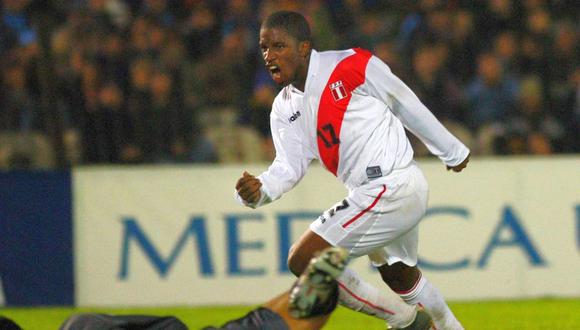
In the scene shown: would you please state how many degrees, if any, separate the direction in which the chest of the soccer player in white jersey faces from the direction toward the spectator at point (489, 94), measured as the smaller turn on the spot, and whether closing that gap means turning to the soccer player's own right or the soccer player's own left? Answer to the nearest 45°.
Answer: approximately 135° to the soccer player's own right

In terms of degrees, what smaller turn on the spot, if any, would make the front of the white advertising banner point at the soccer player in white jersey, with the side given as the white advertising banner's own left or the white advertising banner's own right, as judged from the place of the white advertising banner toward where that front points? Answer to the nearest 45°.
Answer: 0° — it already faces them

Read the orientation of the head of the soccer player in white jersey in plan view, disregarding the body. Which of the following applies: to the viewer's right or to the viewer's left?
to the viewer's left

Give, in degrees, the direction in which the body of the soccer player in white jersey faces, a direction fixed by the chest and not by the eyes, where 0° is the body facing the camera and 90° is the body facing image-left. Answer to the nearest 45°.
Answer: approximately 45°

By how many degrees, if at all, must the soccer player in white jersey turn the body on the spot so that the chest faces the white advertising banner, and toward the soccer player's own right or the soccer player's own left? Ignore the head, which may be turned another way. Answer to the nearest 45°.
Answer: approximately 135° to the soccer player's own right

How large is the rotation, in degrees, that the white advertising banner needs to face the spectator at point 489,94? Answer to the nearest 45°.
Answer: approximately 135° to its left
